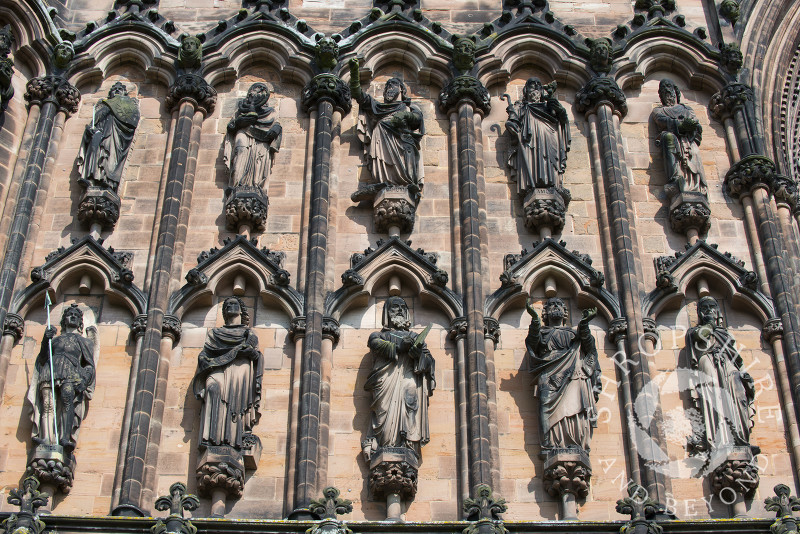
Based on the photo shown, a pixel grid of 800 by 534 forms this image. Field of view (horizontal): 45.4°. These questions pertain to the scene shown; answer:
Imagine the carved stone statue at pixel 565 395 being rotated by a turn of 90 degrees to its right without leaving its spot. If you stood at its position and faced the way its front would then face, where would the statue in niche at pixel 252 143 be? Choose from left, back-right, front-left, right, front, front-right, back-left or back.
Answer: front

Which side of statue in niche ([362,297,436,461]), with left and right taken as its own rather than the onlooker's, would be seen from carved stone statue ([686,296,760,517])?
left

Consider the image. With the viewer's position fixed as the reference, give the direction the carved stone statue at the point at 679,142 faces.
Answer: facing the viewer

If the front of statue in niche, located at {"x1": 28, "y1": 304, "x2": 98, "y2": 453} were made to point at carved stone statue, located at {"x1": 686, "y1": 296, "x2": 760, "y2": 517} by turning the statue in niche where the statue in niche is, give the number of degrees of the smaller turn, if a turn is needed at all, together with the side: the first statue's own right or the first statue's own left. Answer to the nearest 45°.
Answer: approximately 90° to the first statue's own left

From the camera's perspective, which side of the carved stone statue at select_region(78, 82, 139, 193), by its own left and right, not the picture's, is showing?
front

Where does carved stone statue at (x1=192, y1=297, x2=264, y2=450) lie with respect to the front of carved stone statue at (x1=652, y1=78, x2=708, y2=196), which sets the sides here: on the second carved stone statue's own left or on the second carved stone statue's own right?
on the second carved stone statue's own right

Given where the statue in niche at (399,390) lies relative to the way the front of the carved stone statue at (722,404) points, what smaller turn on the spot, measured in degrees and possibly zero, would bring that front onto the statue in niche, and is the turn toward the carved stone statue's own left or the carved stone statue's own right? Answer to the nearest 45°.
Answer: approximately 90° to the carved stone statue's own right

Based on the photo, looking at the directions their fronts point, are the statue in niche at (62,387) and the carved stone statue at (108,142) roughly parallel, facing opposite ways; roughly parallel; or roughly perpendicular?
roughly parallel

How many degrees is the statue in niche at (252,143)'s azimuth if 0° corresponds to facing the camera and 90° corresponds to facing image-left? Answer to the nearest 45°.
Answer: approximately 0°

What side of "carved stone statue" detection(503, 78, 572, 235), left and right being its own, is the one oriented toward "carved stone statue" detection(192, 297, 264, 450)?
right

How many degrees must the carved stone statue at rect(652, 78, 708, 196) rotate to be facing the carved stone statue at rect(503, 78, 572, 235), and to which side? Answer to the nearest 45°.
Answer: approximately 90° to its right

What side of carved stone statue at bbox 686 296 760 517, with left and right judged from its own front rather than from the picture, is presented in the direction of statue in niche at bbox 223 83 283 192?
right

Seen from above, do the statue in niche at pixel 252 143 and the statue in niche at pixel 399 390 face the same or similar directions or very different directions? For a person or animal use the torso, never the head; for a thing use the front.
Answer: same or similar directions

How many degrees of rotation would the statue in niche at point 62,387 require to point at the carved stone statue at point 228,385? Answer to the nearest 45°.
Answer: approximately 90° to its left

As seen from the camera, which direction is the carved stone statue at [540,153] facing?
toward the camera

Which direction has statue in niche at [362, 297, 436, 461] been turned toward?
toward the camera
